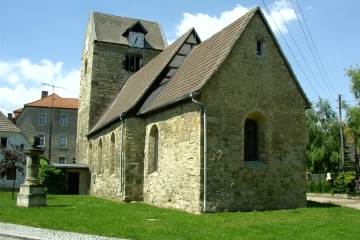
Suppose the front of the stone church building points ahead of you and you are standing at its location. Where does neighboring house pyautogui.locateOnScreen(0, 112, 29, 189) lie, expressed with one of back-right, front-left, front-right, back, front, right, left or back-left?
front

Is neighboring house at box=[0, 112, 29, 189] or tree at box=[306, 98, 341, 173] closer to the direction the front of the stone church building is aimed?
the neighboring house

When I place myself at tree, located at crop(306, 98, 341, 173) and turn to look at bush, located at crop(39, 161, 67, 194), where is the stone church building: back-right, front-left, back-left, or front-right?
front-left
